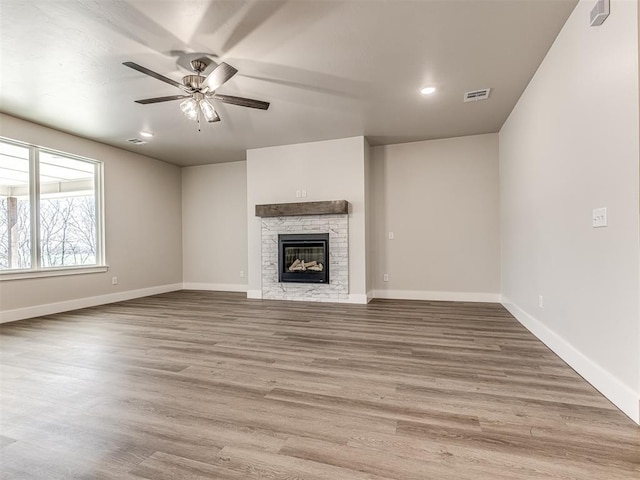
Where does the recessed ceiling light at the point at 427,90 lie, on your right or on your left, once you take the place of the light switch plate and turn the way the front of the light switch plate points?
on your right

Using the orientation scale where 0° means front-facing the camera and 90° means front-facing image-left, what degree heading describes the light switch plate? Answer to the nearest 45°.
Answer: approximately 45°

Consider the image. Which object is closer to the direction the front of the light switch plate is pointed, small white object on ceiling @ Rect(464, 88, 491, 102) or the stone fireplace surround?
the stone fireplace surround

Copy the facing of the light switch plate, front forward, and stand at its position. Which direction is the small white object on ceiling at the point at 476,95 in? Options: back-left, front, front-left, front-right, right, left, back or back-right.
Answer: right

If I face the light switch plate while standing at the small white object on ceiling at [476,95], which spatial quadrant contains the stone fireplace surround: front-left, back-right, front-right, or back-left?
back-right

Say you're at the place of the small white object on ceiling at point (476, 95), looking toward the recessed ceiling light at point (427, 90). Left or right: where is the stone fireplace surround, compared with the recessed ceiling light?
right

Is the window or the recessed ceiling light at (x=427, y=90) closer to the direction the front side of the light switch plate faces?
the window

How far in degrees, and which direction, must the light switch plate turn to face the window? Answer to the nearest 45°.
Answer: approximately 45° to its right

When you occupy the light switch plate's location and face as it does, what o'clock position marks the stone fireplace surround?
The stone fireplace surround is roughly at 2 o'clock from the light switch plate.
